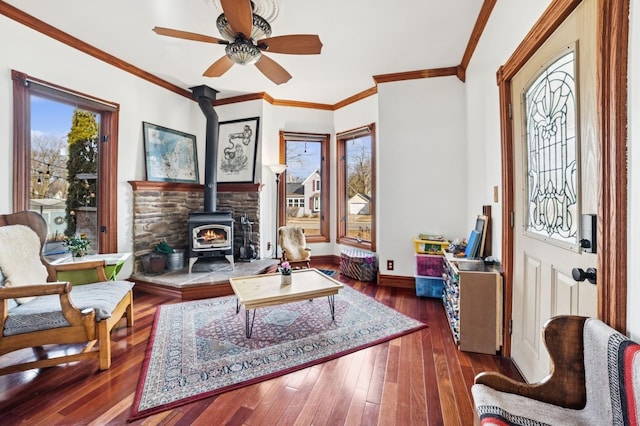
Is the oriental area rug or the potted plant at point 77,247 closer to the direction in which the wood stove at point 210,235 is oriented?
the oriental area rug

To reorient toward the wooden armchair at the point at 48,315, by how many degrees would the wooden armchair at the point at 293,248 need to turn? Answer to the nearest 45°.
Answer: approximately 90° to its right

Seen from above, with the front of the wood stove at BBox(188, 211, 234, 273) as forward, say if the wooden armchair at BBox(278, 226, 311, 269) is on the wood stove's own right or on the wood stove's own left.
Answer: on the wood stove's own left

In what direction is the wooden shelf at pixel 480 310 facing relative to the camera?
to the viewer's left

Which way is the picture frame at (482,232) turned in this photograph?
to the viewer's left

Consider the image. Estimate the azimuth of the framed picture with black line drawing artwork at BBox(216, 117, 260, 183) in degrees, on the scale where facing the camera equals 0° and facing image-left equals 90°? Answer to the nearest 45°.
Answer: approximately 45°

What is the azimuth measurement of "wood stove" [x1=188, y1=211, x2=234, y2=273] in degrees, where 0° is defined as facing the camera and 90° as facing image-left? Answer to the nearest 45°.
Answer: approximately 0°
